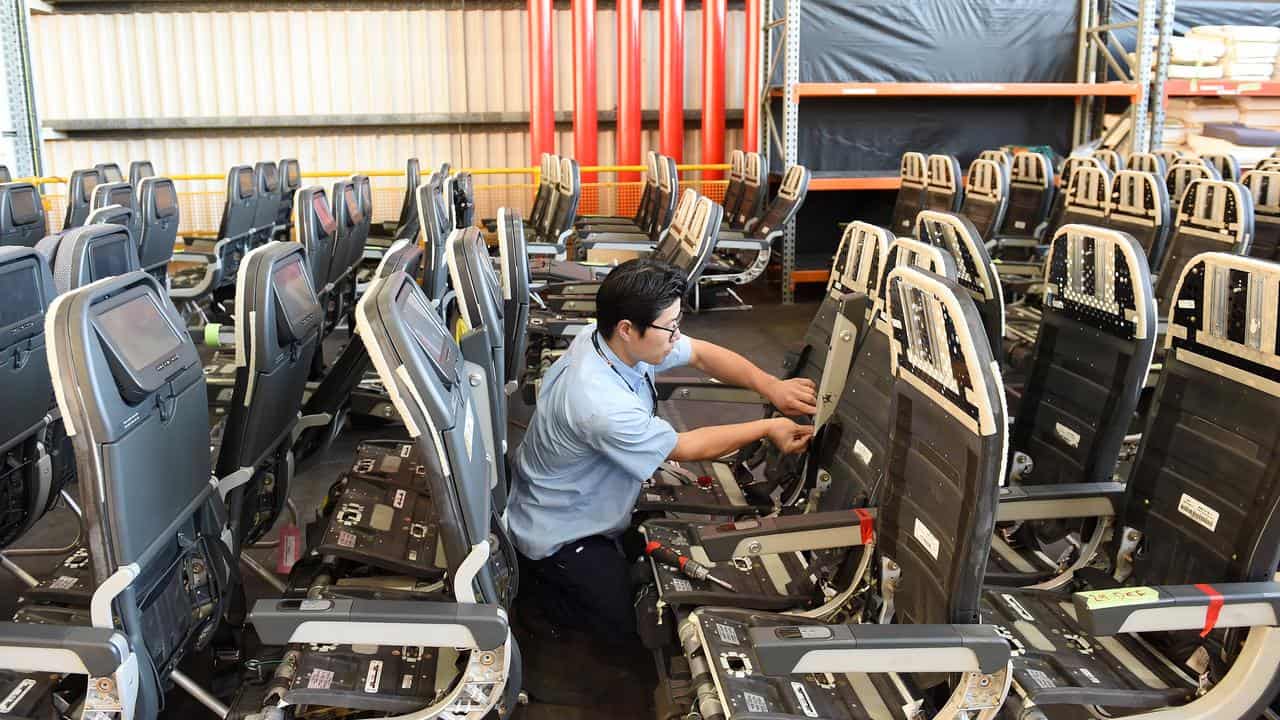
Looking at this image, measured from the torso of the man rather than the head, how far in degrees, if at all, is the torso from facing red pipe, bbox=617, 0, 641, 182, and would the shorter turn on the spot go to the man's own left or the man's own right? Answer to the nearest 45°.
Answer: approximately 90° to the man's own left

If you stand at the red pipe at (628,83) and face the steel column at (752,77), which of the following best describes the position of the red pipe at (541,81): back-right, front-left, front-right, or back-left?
back-right

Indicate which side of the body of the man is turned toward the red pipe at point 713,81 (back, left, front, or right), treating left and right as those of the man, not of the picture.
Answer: left

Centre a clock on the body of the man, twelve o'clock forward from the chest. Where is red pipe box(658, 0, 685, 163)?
The red pipe is roughly at 9 o'clock from the man.

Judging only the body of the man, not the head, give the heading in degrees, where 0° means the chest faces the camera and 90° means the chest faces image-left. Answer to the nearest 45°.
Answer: approximately 270°

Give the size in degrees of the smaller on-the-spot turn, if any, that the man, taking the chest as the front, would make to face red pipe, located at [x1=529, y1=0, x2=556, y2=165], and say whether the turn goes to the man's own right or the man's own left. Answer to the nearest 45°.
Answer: approximately 90° to the man's own left

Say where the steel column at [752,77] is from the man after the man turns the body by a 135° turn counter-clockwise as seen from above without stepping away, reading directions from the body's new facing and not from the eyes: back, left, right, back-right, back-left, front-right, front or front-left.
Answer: front-right

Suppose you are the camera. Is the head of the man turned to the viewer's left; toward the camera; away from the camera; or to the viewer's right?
to the viewer's right
